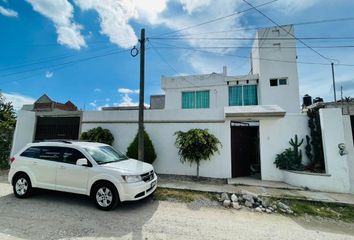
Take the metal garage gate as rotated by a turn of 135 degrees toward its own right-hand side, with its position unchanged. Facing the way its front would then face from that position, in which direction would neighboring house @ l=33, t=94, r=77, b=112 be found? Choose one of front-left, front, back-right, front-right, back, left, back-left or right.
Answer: front-right

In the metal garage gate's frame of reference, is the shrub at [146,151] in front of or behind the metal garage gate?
in front

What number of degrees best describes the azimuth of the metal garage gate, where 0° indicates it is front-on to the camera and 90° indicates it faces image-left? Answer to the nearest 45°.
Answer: approximately 0°

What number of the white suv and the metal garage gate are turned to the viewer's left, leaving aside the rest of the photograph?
0

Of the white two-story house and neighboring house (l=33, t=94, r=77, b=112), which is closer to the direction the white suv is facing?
the white two-story house

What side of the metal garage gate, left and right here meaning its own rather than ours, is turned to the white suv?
front

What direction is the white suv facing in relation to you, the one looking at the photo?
facing the viewer and to the right of the viewer

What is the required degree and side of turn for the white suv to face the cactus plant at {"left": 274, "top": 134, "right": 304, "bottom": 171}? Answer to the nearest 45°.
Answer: approximately 45° to its left
